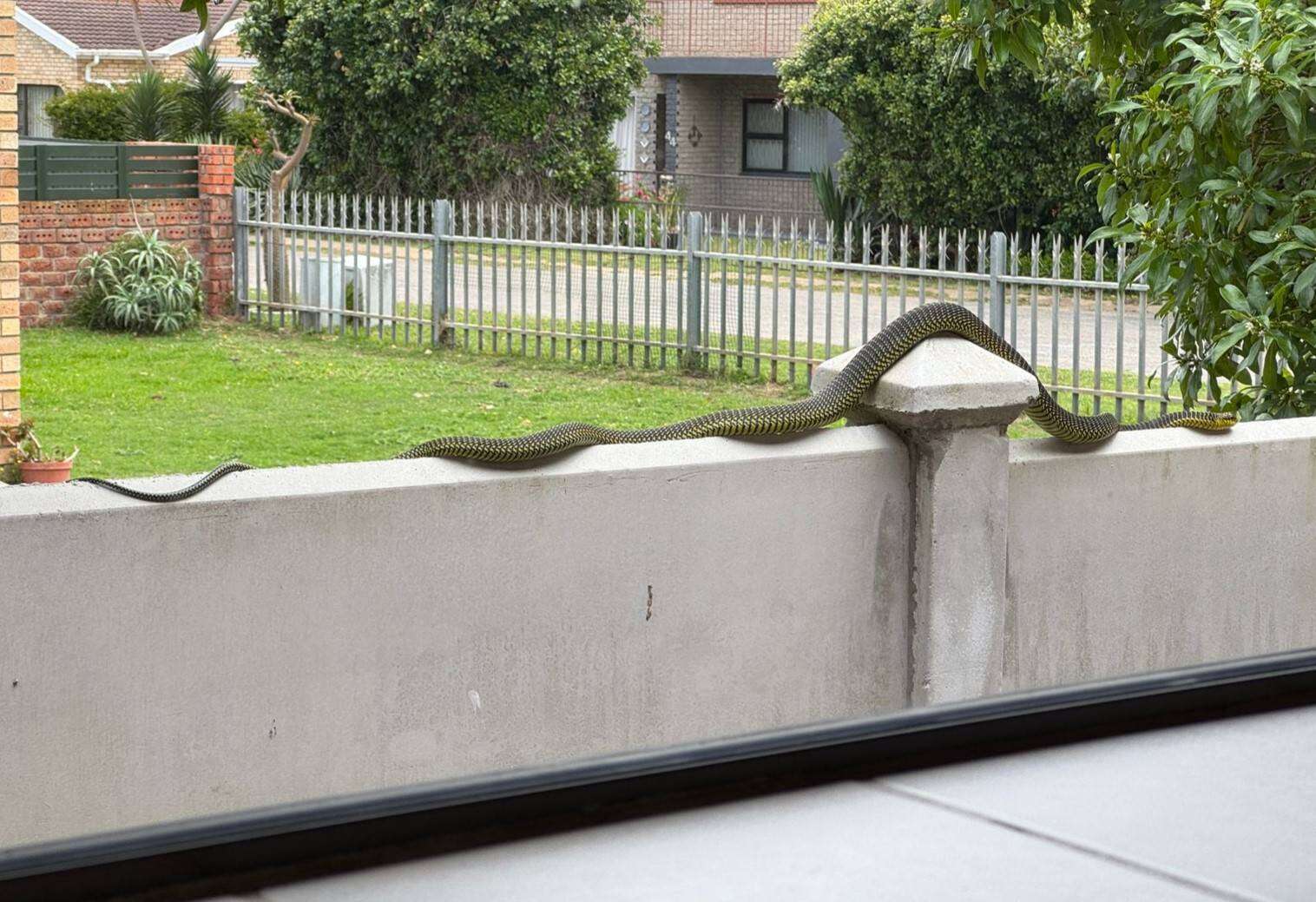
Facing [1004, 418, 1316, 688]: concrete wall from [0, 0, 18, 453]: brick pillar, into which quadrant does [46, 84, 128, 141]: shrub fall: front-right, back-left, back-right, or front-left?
back-left

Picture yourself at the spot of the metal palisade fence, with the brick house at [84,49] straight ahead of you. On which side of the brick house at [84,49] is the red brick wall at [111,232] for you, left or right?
left

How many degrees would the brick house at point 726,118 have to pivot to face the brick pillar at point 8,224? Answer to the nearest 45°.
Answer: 0° — it already faces it

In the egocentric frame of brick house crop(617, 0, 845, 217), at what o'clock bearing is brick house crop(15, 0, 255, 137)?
brick house crop(15, 0, 255, 137) is roughly at 4 o'clock from brick house crop(617, 0, 845, 217).

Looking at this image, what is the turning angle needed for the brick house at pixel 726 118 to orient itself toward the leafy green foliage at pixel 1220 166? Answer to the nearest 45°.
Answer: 0° — it already faces it

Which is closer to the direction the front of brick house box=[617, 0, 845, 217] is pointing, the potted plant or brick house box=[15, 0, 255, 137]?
the potted plant

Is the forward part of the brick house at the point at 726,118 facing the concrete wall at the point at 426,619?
yes

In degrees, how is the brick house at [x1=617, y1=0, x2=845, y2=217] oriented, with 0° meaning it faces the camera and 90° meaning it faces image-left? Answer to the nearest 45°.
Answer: approximately 0°

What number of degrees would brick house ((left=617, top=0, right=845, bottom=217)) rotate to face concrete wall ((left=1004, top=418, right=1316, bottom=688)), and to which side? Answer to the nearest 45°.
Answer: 0° — it already faces it

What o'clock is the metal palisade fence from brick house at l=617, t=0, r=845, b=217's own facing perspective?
The metal palisade fence is roughly at 12 o'clock from the brick house.
